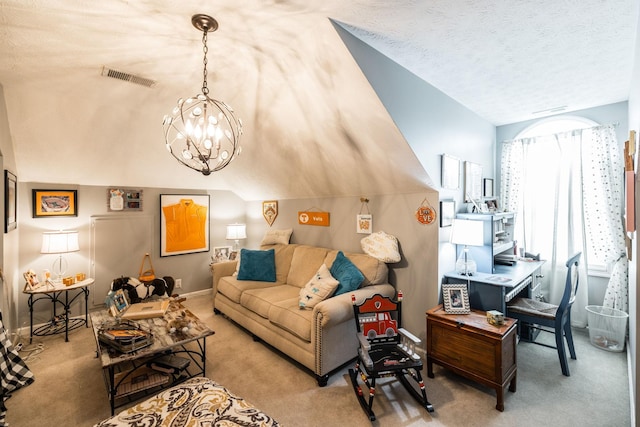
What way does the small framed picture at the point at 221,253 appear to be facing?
toward the camera

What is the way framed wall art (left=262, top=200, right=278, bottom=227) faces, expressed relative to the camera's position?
facing the viewer and to the left of the viewer

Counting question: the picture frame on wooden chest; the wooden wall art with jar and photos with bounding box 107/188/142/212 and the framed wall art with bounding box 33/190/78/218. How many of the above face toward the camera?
3

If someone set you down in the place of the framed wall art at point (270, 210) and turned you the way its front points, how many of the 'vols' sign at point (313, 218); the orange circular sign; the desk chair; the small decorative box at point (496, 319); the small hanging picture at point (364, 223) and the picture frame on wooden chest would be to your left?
6

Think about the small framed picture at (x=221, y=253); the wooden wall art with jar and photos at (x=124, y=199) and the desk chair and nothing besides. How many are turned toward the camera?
2

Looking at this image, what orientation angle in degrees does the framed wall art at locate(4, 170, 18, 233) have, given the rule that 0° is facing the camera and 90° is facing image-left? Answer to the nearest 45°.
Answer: approximately 270°

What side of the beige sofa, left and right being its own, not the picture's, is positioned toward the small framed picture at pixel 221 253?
right

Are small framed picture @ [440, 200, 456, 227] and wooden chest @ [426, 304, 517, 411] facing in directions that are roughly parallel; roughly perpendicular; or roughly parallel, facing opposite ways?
roughly perpendicular

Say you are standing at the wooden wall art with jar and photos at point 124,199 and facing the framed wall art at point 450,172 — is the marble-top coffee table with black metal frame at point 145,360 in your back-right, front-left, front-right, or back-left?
front-right

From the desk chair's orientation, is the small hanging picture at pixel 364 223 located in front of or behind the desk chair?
in front

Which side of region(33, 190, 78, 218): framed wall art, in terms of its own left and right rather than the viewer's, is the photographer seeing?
front

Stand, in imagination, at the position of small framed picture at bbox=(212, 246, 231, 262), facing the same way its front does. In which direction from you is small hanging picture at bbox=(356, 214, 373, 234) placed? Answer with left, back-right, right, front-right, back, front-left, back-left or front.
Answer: front-left
